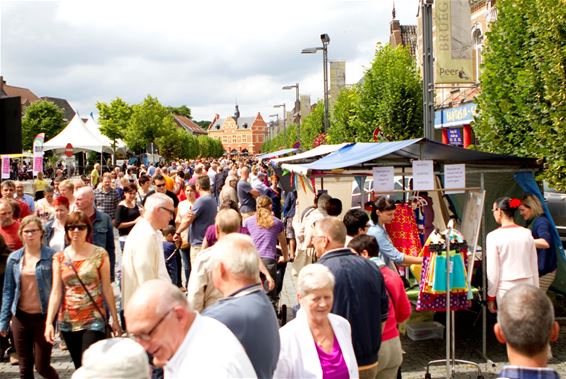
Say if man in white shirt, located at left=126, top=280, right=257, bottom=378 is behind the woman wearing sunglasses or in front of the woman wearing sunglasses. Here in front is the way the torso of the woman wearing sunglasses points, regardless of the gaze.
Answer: in front

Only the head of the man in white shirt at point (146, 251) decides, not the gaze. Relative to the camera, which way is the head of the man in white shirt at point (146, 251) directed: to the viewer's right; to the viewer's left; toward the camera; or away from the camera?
to the viewer's right

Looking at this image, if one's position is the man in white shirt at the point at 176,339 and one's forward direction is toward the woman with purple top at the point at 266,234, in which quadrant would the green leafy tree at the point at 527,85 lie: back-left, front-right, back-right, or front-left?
front-right

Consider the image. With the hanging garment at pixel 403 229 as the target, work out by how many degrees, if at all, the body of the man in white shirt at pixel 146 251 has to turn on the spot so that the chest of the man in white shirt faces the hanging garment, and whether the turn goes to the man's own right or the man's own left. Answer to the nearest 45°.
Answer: approximately 45° to the man's own left

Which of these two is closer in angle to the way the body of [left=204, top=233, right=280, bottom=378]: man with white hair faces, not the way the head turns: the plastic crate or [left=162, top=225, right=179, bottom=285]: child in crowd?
the child in crowd

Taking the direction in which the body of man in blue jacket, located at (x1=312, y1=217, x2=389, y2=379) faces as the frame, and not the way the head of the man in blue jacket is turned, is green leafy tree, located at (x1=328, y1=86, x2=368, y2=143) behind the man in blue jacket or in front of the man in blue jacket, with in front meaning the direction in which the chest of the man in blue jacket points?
in front

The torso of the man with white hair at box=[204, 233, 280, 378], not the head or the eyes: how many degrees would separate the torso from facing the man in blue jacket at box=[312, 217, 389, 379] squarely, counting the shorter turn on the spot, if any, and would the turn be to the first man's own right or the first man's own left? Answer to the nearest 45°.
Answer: approximately 90° to the first man's own right

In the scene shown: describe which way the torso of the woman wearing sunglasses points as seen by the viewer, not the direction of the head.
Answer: toward the camera

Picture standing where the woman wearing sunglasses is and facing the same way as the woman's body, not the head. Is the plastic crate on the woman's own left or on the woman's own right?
on the woman's own left

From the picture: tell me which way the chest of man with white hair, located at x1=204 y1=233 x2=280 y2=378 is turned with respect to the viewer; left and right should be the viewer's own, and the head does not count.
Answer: facing away from the viewer and to the left of the viewer

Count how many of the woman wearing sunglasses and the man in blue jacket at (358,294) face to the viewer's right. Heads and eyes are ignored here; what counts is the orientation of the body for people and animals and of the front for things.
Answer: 0
